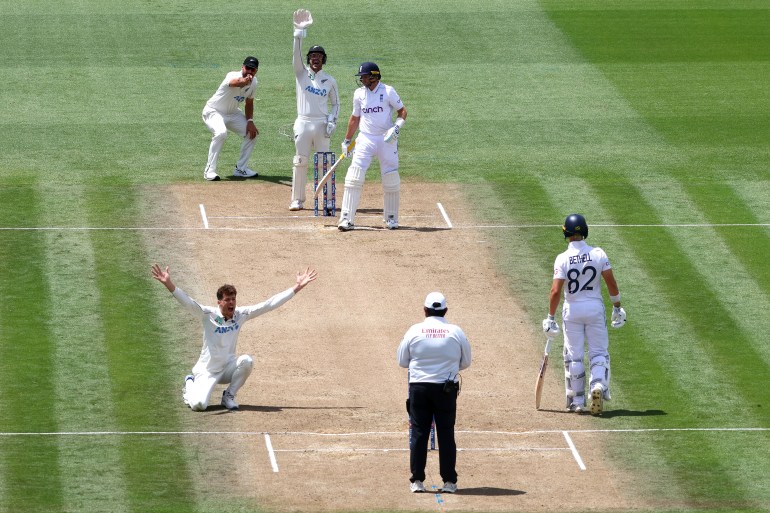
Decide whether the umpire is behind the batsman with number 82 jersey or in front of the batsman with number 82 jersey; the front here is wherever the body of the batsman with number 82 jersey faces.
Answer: behind

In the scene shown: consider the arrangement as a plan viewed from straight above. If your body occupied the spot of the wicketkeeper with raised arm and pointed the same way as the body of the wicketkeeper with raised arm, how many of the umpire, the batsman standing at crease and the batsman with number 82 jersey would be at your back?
0

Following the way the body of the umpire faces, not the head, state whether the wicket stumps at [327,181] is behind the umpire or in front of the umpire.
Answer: in front

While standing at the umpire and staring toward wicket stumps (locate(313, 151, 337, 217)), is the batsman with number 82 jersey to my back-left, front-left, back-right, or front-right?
front-right

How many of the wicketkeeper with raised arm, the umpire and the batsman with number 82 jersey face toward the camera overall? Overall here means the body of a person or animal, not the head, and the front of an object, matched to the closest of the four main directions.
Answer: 1

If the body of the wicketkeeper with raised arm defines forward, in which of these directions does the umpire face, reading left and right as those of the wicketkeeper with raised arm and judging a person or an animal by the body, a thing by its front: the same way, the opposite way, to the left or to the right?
the opposite way

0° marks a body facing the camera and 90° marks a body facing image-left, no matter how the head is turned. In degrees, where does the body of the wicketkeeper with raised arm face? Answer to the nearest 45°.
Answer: approximately 0°

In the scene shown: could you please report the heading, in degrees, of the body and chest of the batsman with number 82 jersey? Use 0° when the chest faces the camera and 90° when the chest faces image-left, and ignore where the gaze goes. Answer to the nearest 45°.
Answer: approximately 180°

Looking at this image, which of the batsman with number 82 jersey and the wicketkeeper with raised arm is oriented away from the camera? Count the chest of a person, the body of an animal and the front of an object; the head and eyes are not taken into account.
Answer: the batsman with number 82 jersey

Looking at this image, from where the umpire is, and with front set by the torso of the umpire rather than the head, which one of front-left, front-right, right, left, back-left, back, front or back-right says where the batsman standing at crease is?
front

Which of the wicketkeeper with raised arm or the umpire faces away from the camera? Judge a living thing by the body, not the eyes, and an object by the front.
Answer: the umpire

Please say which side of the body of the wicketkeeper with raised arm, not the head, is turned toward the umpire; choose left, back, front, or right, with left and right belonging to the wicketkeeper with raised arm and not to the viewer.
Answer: front

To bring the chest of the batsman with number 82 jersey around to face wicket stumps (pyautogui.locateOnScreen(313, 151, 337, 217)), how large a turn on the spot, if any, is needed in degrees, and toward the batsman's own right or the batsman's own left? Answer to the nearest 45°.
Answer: approximately 45° to the batsman's own left

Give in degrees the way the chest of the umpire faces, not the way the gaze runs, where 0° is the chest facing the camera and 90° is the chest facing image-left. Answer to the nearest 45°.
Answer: approximately 180°

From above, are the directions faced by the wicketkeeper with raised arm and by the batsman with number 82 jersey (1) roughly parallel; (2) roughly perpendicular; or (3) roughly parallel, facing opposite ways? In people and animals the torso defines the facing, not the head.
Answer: roughly parallel, facing opposite ways

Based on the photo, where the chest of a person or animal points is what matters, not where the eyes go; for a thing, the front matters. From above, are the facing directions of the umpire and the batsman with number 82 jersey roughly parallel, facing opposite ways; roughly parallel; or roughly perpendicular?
roughly parallel

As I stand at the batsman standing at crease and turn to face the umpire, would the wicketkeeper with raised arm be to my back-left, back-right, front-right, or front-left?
back-right

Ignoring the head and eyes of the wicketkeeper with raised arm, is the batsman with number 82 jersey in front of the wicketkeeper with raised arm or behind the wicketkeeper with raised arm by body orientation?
in front
